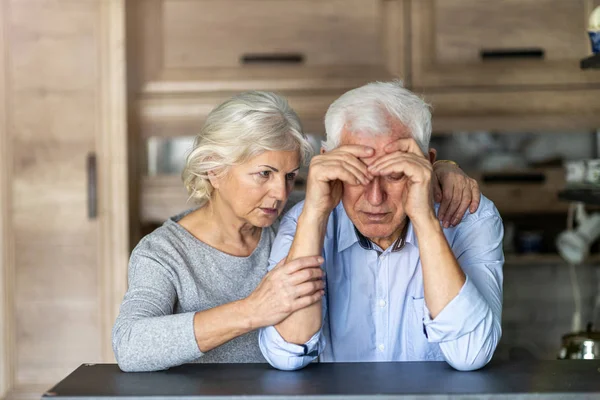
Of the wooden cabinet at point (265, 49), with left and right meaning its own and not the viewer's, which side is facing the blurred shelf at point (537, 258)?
left

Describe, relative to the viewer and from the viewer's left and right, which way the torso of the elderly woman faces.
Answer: facing the viewer and to the right of the viewer

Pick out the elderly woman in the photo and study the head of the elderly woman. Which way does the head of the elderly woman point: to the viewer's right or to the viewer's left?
to the viewer's right

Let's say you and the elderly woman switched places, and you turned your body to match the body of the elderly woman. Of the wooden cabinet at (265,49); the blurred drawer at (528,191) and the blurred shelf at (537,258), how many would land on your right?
0

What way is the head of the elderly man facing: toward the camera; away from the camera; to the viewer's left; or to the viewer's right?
toward the camera

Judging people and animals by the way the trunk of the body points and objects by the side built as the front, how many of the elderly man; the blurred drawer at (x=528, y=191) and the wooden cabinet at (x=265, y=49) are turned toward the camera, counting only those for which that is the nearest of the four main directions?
3

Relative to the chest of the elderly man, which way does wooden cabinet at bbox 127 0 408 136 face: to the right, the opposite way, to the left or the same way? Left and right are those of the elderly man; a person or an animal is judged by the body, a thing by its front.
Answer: the same way

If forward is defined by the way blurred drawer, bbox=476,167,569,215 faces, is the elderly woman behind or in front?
in front

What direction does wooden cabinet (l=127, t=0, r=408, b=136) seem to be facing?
toward the camera

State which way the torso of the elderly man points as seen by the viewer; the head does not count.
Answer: toward the camera

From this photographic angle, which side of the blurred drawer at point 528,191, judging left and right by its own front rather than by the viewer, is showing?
front

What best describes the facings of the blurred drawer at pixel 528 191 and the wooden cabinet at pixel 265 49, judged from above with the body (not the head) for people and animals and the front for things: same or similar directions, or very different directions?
same or similar directions

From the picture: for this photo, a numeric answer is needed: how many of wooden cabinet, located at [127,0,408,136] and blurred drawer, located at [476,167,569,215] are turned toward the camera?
2

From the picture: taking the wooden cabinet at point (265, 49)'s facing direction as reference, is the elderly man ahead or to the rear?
ahead

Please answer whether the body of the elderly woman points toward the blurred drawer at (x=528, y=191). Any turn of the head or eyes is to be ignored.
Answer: no
